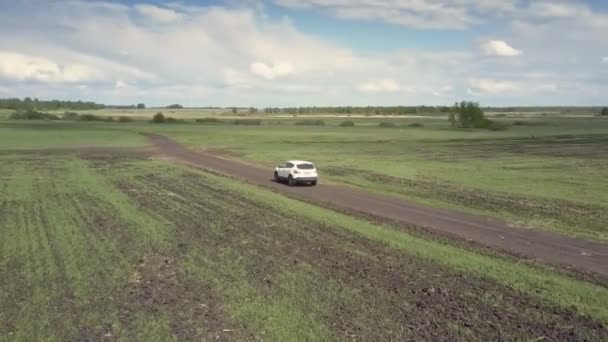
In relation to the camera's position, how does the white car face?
facing away from the viewer and to the left of the viewer
